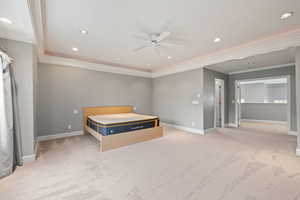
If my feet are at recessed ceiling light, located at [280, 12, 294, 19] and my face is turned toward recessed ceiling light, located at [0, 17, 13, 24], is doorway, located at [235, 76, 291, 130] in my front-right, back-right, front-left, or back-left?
back-right

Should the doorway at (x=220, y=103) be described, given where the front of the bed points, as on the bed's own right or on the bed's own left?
on the bed's own left

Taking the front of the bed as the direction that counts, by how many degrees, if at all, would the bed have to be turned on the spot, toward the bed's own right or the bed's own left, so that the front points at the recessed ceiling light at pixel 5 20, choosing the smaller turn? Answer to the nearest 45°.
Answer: approximately 90° to the bed's own right

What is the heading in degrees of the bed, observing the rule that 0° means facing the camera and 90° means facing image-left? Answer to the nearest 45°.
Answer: approximately 315°

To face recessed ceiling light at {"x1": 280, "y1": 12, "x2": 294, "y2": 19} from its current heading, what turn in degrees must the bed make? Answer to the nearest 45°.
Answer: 0° — it already faces it
